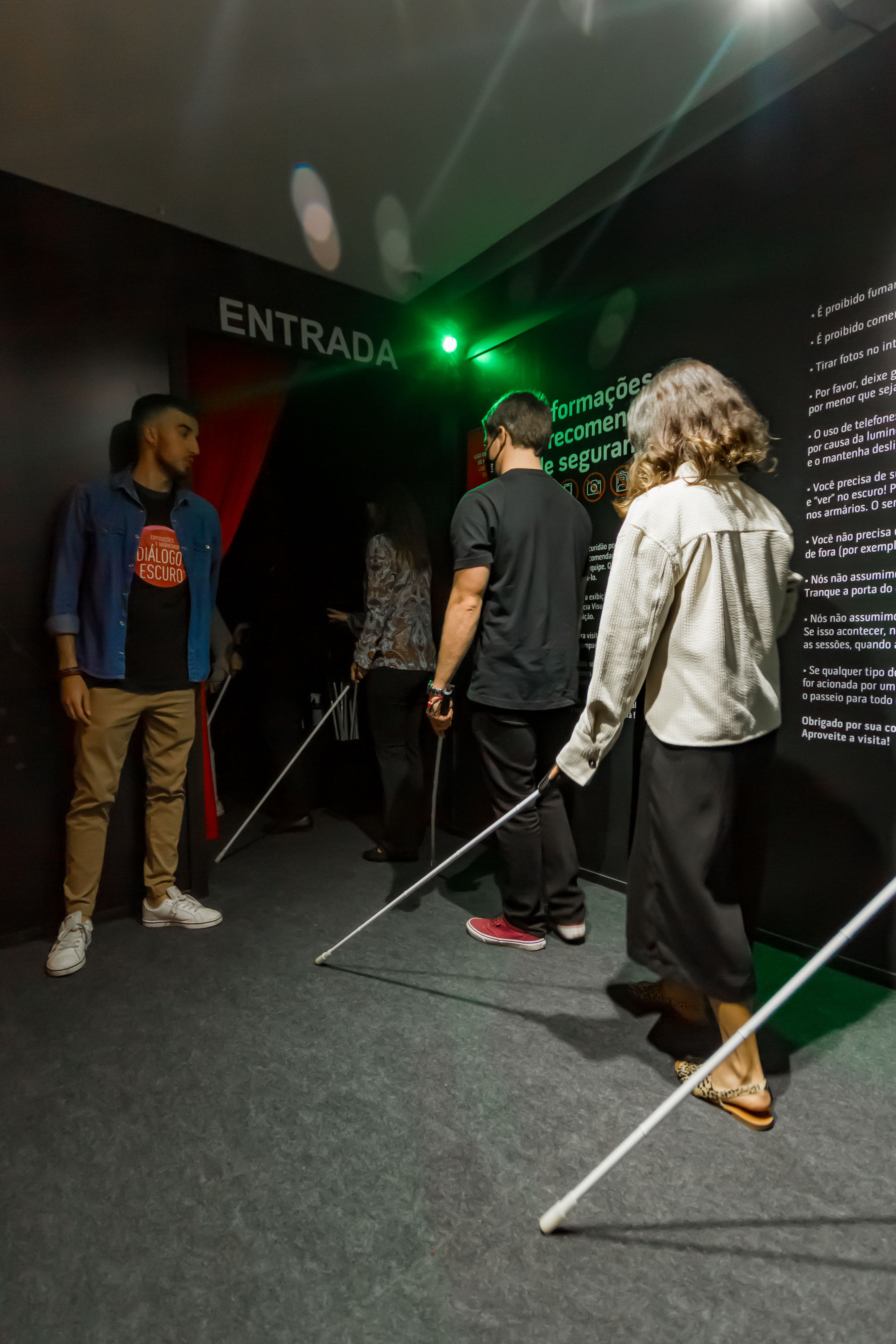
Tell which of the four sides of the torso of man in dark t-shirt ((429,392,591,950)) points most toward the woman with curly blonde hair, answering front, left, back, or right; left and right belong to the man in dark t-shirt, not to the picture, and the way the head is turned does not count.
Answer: back

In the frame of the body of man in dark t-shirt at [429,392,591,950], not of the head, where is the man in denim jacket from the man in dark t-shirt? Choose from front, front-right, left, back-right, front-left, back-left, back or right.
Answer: front-left

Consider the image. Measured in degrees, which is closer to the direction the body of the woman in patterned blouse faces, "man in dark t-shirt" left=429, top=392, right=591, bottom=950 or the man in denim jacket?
the man in denim jacket

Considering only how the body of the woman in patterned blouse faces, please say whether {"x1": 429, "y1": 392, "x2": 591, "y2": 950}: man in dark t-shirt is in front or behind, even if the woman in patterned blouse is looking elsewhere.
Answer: behind

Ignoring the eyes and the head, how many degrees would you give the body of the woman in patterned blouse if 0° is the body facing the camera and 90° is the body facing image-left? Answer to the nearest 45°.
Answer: approximately 135°

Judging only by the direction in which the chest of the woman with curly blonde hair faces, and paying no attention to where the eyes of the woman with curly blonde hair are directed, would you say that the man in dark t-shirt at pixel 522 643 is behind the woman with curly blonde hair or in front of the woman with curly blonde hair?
in front

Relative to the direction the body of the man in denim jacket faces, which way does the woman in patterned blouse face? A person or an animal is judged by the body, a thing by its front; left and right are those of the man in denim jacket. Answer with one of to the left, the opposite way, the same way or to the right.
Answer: the opposite way

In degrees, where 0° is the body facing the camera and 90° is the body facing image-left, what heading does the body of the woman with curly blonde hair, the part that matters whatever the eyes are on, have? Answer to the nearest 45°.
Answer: approximately 135°

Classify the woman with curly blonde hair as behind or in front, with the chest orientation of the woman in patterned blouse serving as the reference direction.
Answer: behind

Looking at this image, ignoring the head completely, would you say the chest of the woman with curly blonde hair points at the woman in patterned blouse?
yes
